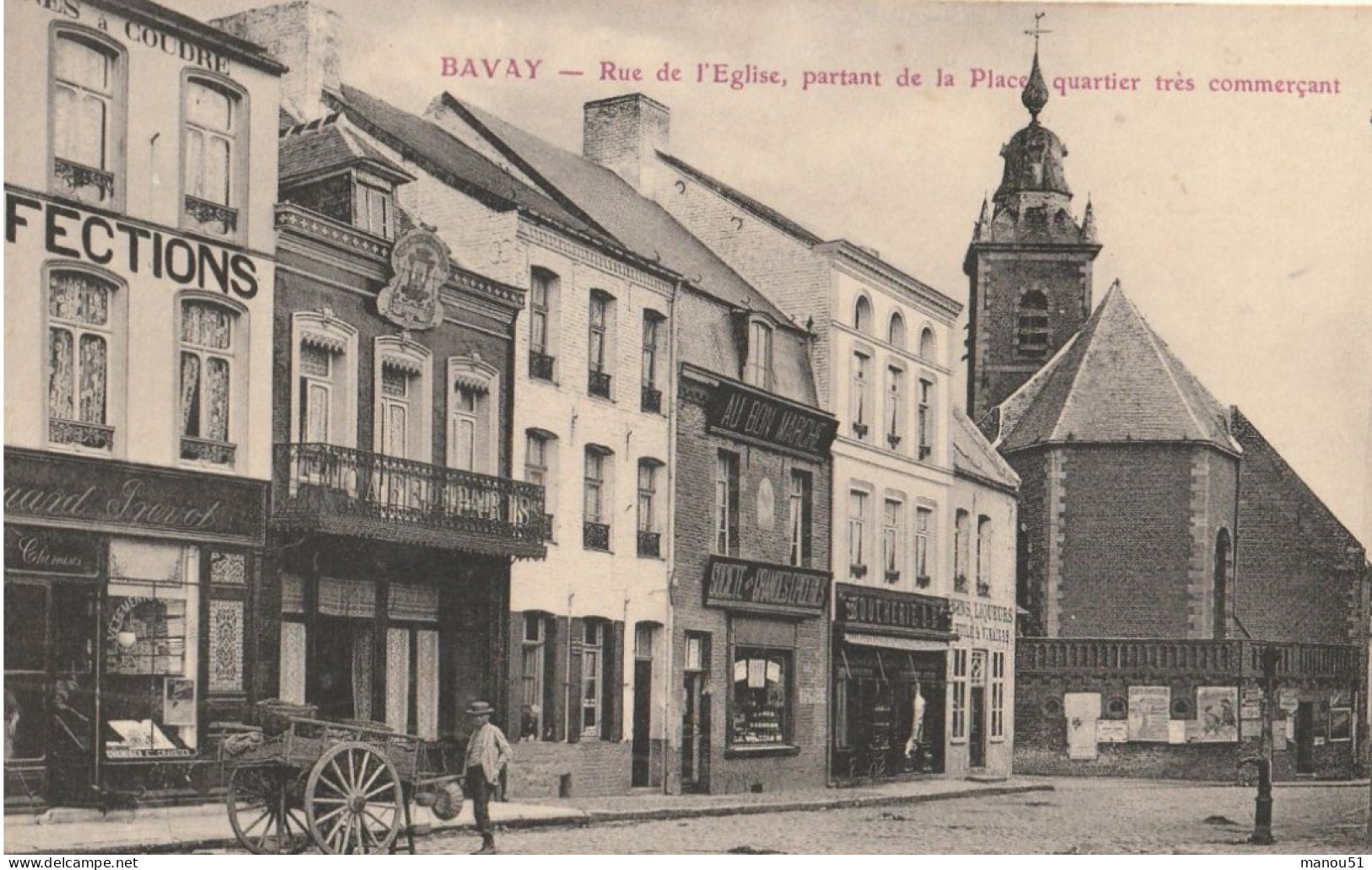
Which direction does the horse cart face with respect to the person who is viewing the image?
facing away from the viewer and to the right of the viewer
